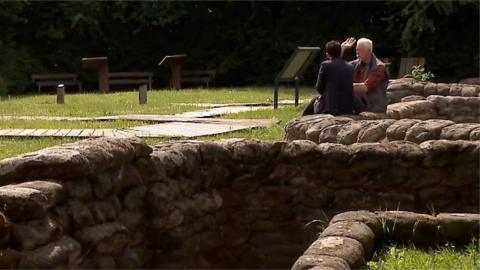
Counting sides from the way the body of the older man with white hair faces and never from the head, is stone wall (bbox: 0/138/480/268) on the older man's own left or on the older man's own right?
on the older man's own left

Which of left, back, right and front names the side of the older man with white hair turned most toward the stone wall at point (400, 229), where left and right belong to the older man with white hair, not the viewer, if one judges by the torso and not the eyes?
left

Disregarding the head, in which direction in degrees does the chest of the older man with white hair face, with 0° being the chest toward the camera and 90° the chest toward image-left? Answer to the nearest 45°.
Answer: approximately 90°

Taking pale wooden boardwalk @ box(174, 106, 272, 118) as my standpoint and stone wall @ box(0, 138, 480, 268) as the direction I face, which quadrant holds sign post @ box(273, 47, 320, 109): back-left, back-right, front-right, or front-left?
back-left

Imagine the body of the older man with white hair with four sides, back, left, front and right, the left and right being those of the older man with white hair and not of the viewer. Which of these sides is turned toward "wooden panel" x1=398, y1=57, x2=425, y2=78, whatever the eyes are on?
right

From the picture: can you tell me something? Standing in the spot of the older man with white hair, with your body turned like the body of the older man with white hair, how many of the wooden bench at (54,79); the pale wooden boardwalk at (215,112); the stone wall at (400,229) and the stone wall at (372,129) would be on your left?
2

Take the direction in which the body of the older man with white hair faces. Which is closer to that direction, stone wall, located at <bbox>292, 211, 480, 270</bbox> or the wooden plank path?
the wooden plank path

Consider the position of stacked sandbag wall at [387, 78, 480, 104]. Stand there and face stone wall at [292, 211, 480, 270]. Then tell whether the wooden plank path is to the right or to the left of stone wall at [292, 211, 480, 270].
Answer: right
